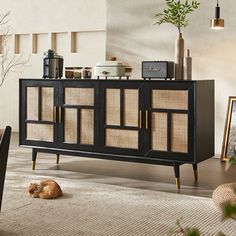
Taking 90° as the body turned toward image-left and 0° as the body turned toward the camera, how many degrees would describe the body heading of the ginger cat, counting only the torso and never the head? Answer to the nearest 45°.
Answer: approximately 90°

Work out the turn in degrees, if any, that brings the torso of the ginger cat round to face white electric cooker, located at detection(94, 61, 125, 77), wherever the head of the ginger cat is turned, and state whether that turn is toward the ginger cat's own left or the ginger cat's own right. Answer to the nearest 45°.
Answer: approximately 135° to the ginger cat's own right

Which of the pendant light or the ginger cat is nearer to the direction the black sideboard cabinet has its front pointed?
the ginger cat

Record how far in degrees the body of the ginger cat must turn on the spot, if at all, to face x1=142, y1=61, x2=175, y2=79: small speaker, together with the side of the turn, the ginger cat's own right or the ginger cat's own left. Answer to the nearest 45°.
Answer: approximately 135° to the ginger cat's own right

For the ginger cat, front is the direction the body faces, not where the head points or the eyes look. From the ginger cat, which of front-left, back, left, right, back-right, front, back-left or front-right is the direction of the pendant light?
back-right

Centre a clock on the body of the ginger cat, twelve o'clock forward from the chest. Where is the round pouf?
The round pouf is roughly at 7 o'clock from the ginger cat.

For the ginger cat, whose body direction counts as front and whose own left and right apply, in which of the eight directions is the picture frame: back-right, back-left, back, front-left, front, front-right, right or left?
back-right

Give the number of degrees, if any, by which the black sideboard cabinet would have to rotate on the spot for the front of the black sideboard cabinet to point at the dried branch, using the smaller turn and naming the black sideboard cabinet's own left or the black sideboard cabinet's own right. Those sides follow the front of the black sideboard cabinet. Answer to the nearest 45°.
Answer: approximately 90° to the black sideboard cabinet's own right

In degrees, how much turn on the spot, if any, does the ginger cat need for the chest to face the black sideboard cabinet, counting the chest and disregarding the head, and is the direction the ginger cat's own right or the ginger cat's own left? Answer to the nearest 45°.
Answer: approximately 135° to the ginger cat's own right

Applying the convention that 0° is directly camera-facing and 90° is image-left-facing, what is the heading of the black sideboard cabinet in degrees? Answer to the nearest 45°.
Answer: approximately 45°

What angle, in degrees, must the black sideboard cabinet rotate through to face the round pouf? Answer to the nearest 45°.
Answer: approximately 90° to its left
